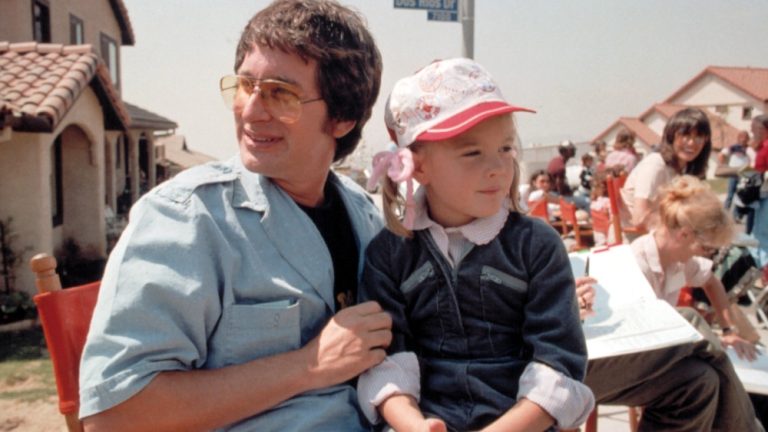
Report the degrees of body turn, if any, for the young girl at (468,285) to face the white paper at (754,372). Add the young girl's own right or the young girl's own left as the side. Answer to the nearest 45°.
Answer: approximately 135° to the young girl's own left

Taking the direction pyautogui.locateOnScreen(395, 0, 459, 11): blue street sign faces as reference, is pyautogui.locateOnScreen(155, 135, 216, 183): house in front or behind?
behind

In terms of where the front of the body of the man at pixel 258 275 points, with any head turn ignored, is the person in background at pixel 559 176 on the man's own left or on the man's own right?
on the man's own left

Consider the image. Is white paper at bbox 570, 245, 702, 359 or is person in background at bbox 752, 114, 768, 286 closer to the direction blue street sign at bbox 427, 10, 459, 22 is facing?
the white paper
